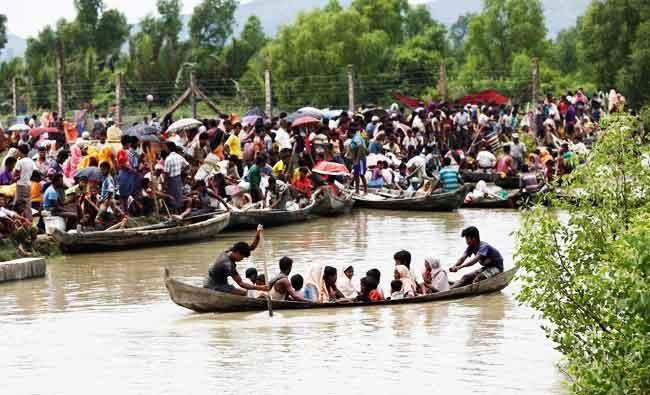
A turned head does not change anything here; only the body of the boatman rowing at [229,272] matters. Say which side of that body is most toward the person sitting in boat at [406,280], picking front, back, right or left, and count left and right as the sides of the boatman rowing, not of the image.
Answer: front

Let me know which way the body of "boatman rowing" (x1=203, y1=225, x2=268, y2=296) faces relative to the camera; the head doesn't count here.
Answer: to the viewer's right

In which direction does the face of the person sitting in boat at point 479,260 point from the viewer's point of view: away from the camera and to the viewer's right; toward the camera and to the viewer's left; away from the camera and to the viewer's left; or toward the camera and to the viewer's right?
toward the camera and to the viewer's left

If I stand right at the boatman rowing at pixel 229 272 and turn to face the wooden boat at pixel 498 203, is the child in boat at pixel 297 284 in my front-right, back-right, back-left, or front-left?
front-right
